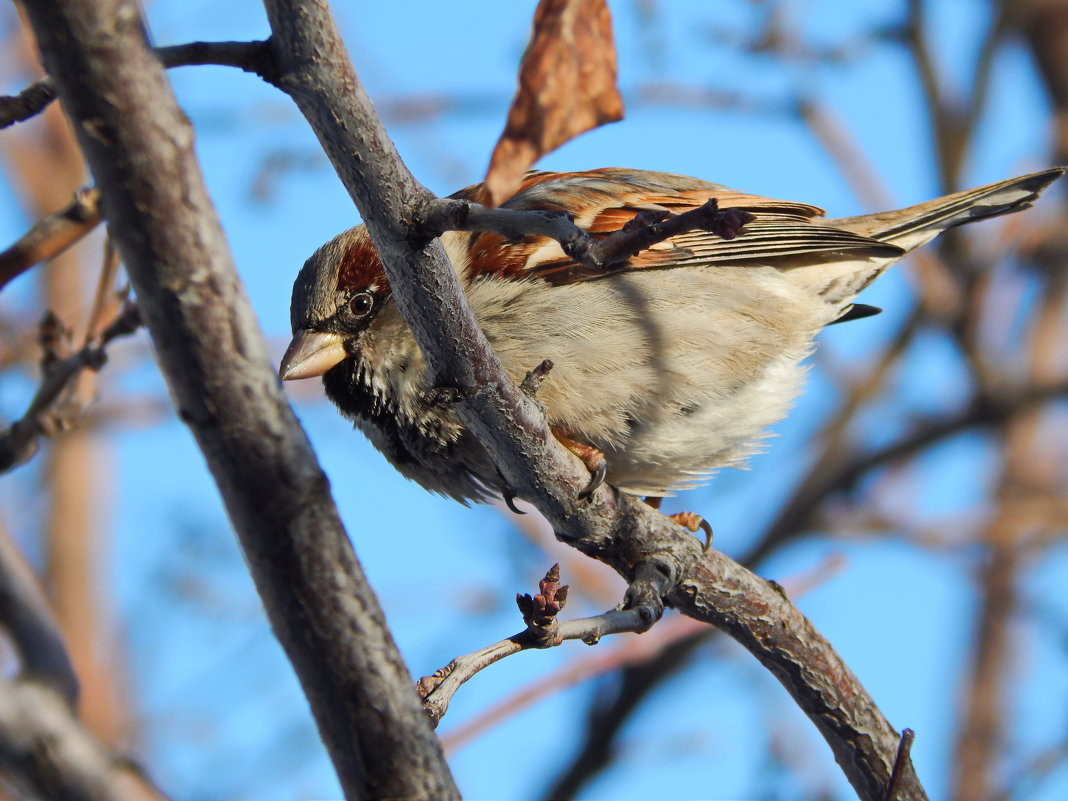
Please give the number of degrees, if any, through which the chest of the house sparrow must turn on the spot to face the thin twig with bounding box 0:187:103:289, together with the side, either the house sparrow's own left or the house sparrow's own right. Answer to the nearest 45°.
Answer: approximately 45° to the house sparrow's own right

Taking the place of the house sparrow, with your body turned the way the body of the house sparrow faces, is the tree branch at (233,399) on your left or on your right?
on your left

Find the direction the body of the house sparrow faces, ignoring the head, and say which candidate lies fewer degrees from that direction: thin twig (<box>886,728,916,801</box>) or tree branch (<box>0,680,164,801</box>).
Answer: the tree branch

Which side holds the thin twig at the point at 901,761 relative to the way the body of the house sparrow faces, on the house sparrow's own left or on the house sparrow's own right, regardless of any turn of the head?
on the house sparrow's own left

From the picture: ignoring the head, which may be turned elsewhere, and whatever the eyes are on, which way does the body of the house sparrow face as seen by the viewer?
to the viewer's left
